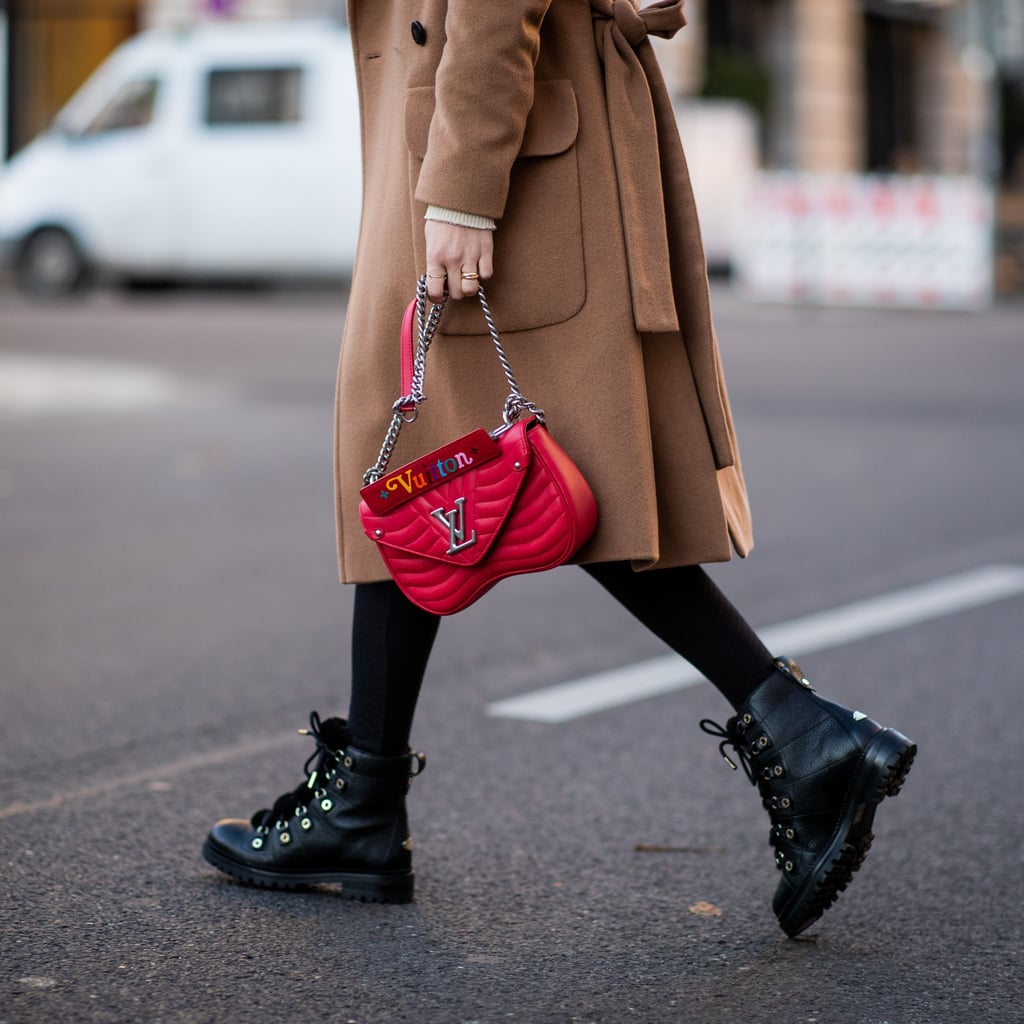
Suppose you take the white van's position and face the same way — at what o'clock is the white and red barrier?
The white and red barrier is roughly at 6 o'clock from the white van.

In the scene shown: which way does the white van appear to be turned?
to the viewer's left

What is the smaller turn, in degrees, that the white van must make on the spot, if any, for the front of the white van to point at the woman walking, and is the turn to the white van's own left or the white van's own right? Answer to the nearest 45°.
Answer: approximately 90° to the white van's own left
